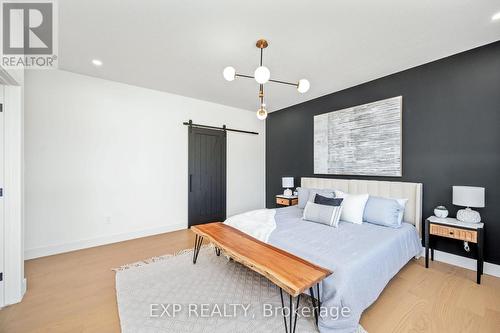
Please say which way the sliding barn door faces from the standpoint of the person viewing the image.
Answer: facing the viewer and to the right of the viewer

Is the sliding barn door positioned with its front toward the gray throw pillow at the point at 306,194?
yes

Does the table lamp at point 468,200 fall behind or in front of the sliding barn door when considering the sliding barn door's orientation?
in front

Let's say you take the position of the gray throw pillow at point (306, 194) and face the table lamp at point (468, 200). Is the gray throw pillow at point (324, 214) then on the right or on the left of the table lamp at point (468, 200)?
right

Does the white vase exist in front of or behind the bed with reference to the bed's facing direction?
behind

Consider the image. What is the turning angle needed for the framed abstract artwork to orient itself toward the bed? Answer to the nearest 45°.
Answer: approximately 45° to its left

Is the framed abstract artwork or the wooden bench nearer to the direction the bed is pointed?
the wooden bench

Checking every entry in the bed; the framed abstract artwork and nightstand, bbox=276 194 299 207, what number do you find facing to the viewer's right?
0

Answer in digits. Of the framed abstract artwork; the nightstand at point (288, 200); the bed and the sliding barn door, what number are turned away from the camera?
0

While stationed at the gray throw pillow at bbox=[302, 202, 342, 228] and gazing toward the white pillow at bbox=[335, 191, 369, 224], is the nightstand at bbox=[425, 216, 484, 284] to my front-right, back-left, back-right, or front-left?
front-right

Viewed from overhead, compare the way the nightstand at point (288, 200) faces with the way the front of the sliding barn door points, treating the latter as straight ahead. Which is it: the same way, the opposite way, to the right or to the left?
to the right

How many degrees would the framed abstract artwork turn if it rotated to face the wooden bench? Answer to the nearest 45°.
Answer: approximately 45° to its left

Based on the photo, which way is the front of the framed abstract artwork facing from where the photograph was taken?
facing the viewer and to the left of the viewer

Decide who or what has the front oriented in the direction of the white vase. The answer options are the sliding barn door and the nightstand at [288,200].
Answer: the sliding barn door

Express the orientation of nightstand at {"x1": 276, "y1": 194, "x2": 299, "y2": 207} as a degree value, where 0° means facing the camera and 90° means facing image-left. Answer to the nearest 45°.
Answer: approximately 45°

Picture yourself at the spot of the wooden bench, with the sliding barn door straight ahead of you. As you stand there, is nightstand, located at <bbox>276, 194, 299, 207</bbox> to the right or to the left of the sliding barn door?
right

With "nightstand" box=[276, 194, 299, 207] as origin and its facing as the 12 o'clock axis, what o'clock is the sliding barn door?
The sliding barn door is roughly at 1 o'clock from the nightstand.

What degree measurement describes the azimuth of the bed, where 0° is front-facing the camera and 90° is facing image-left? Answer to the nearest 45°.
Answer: approximately 45°

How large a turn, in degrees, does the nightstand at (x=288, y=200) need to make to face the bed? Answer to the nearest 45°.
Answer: approximately 45° to its left
